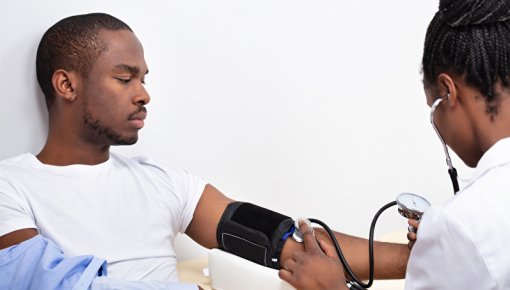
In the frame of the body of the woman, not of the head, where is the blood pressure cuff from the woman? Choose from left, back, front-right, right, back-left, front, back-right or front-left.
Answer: front

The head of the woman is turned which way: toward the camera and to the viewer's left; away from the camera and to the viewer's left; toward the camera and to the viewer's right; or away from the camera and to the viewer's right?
away from the camera and to the viewer's left

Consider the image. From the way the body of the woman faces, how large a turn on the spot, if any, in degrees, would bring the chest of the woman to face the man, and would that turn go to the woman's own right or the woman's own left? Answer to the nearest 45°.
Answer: approximately 45° to the woman's own left

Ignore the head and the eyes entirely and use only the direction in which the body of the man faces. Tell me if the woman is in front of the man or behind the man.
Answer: in front

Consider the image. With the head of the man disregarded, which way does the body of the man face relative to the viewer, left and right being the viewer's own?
facing the viewer and to the right of the viewer

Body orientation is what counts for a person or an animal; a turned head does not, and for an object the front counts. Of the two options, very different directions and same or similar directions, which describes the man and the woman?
very different directions

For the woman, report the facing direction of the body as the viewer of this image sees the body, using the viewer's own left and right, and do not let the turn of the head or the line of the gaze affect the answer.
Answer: facing away from the viewer and to the left of the viewer
